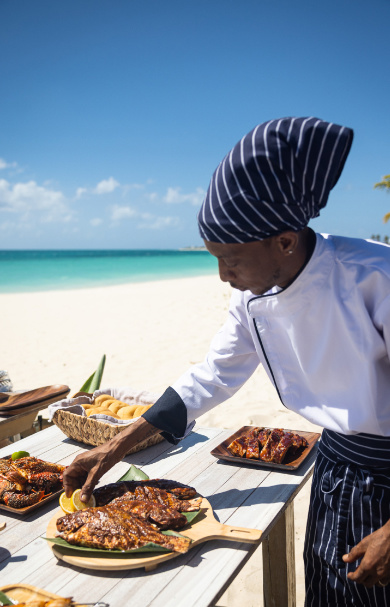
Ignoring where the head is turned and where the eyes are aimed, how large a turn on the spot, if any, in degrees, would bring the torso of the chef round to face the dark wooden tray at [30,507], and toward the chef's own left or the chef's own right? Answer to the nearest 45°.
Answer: approximately 45° to the chef's own right

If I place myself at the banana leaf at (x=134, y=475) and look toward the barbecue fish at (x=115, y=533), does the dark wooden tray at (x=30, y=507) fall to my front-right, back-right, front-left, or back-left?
front-right

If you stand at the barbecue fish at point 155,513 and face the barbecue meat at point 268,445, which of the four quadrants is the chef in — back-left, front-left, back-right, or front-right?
front-right

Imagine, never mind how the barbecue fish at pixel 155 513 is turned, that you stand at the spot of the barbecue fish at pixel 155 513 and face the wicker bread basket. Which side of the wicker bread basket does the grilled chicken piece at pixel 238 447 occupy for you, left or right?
right

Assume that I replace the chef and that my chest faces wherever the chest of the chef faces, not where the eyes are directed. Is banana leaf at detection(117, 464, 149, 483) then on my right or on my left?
on my right

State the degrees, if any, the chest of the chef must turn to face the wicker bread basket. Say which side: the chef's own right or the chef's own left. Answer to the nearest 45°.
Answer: approximately 90° to the chef's own right

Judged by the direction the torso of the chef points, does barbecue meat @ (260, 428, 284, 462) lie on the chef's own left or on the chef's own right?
on the chef's own right

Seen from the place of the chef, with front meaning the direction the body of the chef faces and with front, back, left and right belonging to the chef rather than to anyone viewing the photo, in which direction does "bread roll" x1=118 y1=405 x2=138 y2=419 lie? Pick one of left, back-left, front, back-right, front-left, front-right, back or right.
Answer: right

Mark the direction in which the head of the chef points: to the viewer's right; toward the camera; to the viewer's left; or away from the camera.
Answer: to the viewer's left

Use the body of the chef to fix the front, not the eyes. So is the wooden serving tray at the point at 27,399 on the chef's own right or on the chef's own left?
on the chef's own right

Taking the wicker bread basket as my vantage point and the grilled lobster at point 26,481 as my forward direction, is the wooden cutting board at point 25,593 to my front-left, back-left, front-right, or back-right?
front-left

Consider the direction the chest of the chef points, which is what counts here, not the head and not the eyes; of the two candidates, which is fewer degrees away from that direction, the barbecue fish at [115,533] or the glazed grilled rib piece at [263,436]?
the barbecue fish
